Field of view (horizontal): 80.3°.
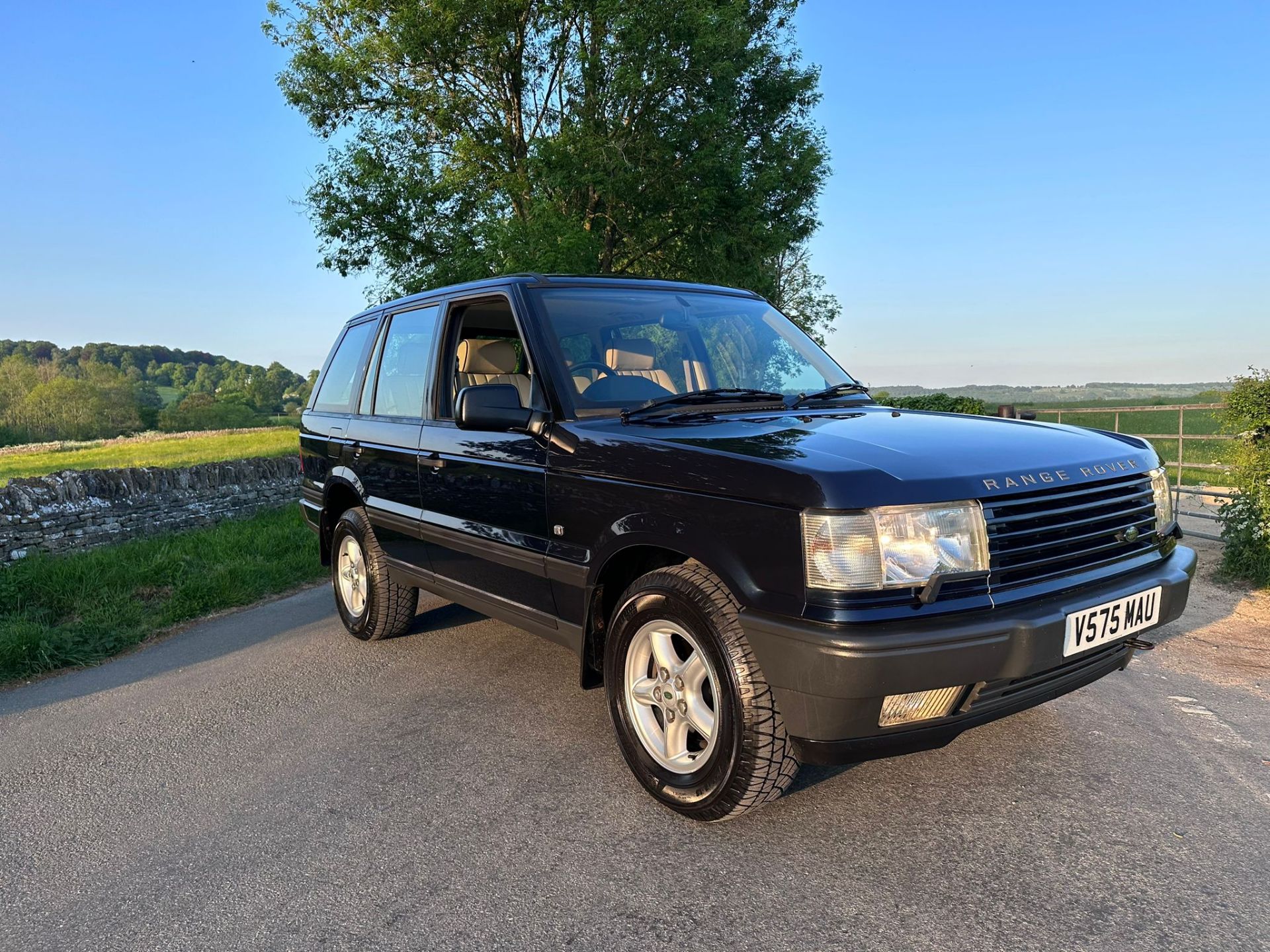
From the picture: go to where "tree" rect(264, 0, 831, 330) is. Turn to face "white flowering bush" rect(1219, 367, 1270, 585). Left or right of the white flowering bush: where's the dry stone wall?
right

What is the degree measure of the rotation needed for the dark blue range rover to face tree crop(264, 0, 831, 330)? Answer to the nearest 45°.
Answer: approximately 135° to its left

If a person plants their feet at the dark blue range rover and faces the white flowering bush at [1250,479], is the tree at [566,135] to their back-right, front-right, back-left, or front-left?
front-left

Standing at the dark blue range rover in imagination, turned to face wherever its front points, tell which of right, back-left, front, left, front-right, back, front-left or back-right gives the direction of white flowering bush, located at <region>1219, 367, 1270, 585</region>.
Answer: left

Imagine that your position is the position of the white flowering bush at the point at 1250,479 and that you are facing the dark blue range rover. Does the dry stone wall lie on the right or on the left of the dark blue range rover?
right

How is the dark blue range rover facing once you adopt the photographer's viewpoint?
facing the viewer and to the right of the viewer

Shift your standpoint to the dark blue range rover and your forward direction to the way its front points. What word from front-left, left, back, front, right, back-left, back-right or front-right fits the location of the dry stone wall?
back

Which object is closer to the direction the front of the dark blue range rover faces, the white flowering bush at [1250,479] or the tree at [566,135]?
the white flowering bush

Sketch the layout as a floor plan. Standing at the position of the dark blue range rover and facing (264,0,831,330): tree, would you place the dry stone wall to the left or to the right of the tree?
left
